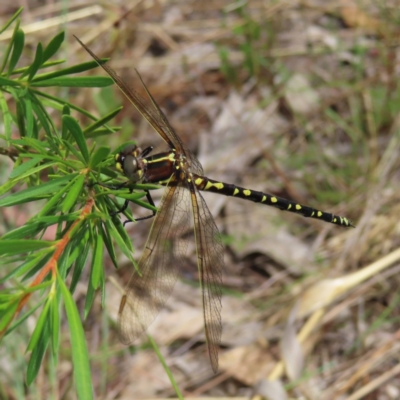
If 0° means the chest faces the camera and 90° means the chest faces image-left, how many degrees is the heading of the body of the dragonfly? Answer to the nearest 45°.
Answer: approximately 90°
